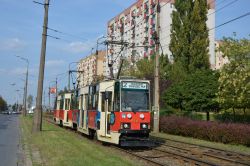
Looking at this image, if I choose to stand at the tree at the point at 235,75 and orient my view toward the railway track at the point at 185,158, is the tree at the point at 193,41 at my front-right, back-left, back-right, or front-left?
back-right

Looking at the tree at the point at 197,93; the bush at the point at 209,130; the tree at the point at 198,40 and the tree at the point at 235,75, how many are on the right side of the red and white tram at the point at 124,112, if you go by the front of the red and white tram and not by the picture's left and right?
0

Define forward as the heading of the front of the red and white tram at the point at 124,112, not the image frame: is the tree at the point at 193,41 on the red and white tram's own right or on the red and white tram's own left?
on the red and white tram's own left

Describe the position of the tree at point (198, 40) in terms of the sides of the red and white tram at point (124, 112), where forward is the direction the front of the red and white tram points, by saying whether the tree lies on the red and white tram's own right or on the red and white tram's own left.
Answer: on the red and white tram's own left

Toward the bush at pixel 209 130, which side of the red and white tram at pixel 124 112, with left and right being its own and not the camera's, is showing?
left

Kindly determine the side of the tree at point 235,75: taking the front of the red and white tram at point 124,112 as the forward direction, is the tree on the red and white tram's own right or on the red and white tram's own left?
on the red and white tram's own left

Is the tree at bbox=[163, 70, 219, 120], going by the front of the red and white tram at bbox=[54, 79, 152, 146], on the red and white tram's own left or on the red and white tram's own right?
on the red and white tram's own left

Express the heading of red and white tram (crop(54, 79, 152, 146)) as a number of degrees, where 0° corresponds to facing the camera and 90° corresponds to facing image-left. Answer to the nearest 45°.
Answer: approximately 315°

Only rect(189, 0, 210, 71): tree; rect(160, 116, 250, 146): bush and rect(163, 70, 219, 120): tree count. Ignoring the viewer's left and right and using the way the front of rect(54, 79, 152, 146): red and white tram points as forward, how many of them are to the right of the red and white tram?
0

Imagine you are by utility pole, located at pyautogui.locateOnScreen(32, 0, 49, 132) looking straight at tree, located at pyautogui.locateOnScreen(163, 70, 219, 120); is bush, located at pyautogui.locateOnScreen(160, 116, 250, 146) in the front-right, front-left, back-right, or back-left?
front-right
